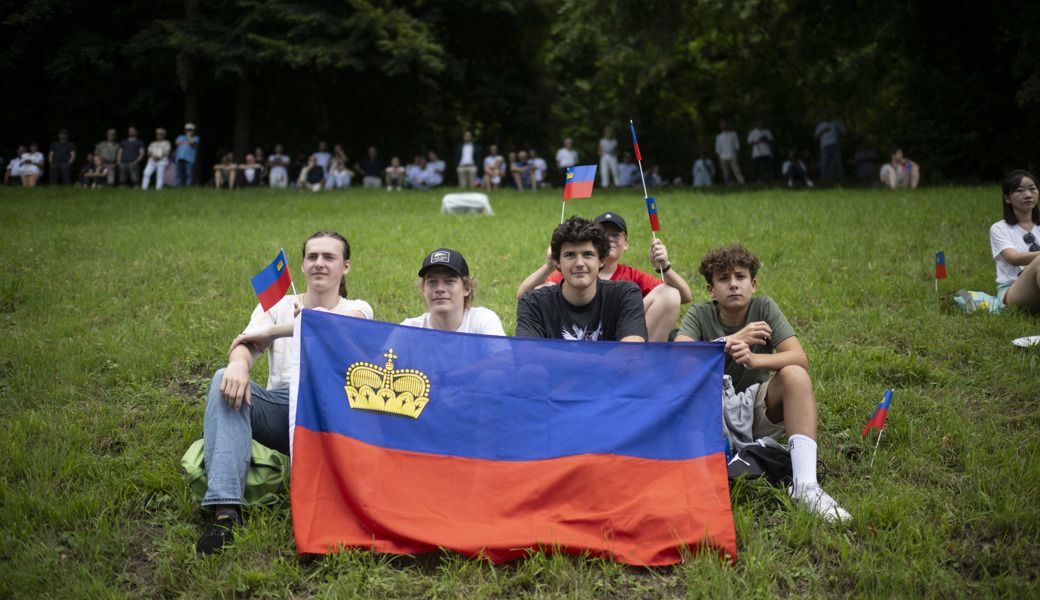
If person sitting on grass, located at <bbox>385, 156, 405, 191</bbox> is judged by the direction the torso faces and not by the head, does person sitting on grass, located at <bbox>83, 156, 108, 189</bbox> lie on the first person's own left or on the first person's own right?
on the first person's own right

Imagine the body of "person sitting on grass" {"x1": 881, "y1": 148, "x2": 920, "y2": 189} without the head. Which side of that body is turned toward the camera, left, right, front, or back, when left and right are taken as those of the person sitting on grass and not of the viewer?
front

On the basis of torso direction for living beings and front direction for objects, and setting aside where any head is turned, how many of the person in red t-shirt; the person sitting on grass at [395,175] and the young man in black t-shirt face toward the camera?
3

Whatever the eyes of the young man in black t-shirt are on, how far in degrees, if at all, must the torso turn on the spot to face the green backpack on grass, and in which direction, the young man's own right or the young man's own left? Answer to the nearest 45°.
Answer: approximately 45° to the young man's own right

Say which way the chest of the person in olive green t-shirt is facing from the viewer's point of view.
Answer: toward the camera

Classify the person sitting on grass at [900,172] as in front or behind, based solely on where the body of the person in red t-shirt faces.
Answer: behind

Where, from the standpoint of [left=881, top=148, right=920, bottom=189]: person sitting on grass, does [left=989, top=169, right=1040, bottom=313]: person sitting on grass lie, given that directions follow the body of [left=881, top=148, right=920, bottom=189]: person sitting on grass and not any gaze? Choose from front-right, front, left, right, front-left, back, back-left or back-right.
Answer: front

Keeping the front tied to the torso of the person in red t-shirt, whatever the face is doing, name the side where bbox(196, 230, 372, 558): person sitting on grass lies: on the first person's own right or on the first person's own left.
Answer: on the first person's own right

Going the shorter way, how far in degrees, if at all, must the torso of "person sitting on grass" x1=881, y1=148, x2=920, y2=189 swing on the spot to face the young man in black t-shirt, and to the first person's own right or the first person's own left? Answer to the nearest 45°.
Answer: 0° — they already face them

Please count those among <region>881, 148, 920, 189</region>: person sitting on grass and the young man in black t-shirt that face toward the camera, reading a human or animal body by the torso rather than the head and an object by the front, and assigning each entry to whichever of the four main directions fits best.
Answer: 2
